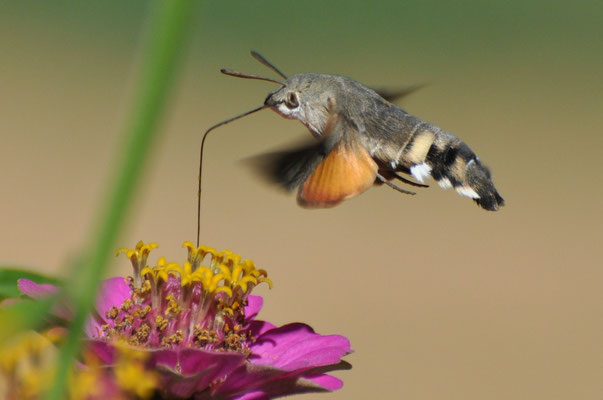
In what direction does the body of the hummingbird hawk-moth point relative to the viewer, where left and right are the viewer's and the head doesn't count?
facing to the left of the viewer

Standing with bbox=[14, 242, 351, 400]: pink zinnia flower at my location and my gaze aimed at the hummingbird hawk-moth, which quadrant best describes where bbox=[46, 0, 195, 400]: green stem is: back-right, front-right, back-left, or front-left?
back-right

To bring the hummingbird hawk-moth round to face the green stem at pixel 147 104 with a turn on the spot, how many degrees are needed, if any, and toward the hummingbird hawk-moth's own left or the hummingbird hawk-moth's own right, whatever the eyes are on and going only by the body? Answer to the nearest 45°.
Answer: approximately 90° to the hummingbird hawk-moth's own left

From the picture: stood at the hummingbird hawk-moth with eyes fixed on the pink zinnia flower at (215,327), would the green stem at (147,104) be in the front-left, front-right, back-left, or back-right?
front-left
